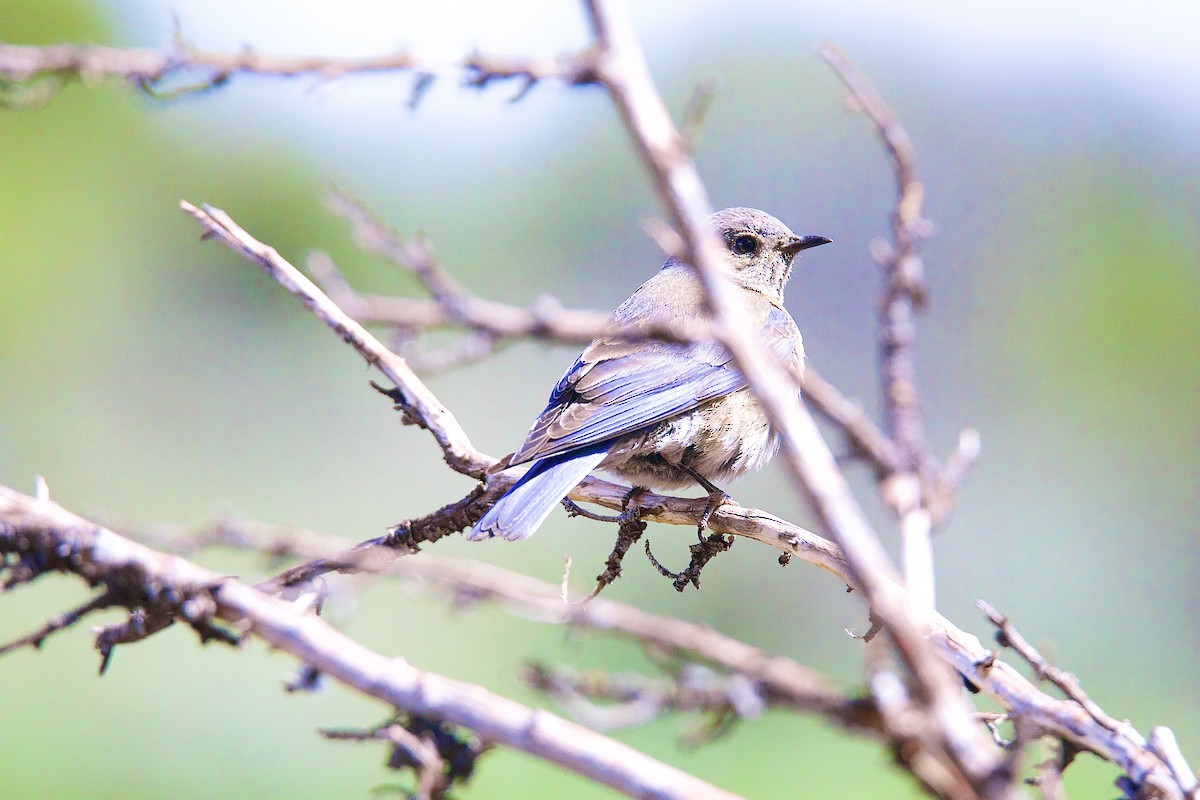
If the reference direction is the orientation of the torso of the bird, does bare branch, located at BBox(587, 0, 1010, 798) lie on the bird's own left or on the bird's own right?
on the bird's own right

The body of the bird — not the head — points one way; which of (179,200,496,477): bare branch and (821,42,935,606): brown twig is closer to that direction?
the brown twig

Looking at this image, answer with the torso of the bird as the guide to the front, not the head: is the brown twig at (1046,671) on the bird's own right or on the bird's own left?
on the bird's own right

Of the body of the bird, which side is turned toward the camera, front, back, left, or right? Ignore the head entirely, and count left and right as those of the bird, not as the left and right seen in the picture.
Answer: right
